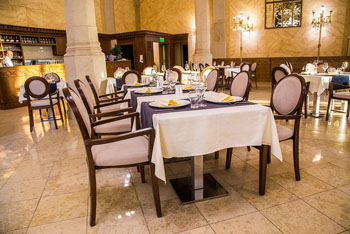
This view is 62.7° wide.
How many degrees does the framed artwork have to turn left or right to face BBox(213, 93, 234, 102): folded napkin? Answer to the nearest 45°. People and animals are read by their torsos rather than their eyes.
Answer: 0° — it already faces it

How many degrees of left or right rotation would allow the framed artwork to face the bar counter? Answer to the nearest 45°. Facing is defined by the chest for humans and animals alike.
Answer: approximately 45° to its right

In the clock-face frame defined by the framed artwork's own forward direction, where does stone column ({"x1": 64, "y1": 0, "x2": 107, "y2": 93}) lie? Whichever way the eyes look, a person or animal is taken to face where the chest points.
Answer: The stone column is roughly at 1 o'clock from the framed artwork.

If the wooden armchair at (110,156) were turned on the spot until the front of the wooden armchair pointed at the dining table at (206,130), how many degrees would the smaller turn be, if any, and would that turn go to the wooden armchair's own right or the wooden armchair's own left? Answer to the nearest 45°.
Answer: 0° — it already faces it

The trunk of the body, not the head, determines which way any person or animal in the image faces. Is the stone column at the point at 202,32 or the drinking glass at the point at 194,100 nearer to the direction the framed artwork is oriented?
the drinking glass

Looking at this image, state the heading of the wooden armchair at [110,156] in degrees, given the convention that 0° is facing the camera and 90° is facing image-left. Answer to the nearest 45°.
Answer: approximately 270°

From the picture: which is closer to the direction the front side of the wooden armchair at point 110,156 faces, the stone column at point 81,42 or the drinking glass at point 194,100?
the drinking glass

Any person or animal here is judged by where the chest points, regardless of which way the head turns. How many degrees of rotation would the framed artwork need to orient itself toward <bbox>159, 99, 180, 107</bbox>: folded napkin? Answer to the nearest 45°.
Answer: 0° — it already faces it

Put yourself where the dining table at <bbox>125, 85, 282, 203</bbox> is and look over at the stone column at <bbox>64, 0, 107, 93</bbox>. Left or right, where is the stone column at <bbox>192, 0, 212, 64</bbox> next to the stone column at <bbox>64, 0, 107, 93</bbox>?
right

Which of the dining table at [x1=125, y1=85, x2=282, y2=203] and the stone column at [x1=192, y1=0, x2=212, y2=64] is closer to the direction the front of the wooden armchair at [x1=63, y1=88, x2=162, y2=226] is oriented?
the dining table

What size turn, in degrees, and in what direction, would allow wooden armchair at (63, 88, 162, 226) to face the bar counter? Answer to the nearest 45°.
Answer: approximately 90° to its left

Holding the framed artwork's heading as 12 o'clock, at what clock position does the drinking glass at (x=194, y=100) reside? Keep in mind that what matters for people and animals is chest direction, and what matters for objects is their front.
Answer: The drinking glass is roughly at 12 o'clock from the framed artwork.

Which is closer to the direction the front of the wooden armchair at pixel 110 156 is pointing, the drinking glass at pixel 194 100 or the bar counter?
the drinking glass

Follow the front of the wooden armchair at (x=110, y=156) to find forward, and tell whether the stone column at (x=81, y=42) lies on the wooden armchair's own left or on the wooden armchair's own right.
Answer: on the wooden armchair's own left

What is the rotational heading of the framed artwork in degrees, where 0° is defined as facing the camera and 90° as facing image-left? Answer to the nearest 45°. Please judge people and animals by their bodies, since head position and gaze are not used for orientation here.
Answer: approximately 0°
